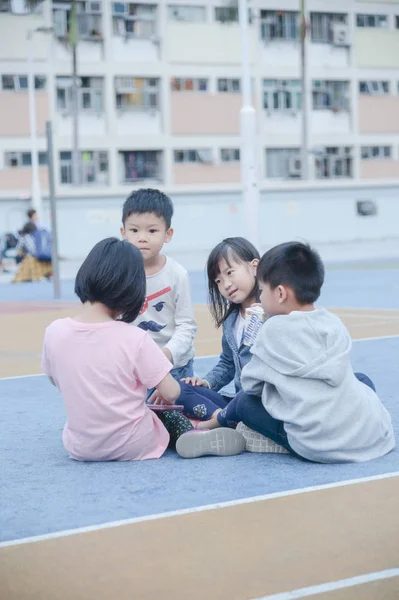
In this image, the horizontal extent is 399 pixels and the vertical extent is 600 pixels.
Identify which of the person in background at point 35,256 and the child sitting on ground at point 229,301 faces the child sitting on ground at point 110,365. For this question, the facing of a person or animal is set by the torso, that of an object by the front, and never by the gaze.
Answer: the child sitting on ground at point 229,301

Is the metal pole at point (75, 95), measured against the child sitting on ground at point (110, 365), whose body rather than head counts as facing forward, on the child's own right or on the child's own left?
on the child's own left

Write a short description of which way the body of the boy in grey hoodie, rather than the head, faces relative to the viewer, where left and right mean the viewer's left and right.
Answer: facing away from the viewer and to the left of the viewer

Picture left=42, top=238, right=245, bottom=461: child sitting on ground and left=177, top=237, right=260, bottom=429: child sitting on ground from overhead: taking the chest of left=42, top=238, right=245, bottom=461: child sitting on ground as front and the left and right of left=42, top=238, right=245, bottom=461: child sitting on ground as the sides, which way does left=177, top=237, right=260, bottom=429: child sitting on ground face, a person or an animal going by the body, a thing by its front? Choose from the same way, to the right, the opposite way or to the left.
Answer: the opposite way

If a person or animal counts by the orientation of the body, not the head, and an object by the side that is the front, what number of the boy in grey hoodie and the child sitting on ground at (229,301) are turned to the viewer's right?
0

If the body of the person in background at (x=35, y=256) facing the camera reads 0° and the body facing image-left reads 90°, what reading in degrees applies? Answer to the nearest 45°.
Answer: approximately 135°

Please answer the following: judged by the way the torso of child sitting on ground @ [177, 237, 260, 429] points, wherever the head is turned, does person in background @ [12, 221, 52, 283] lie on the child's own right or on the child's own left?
on the child's own right

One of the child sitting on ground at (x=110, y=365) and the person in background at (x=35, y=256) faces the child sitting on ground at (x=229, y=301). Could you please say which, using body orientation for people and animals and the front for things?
the child sitting on ground at (x=110, y=365)

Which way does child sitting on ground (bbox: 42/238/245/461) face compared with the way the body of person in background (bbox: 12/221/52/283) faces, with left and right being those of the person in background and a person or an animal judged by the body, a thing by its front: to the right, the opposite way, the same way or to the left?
to the right
